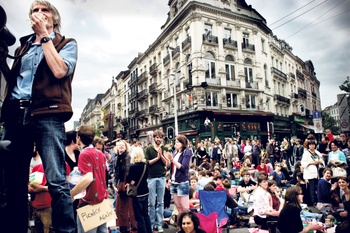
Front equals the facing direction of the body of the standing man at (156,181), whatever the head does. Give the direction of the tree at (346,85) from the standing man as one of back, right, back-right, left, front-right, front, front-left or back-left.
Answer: back-left

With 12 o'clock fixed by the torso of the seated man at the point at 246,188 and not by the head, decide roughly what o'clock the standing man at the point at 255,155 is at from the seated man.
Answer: The standing man is roughly at 6 o'clock from the seated man.

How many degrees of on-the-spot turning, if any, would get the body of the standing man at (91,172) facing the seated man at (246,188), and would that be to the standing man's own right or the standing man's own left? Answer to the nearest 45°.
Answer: approximately 90° to the standing man's own right

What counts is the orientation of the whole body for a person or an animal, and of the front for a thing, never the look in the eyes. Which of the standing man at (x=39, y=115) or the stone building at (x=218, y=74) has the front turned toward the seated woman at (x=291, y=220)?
the stone building

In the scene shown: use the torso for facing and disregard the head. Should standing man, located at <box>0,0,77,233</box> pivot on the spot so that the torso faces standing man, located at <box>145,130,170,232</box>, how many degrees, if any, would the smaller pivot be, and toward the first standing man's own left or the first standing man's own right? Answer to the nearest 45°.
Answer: approximately 180°

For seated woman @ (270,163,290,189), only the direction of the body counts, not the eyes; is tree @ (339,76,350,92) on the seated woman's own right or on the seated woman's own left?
on the seated woman's own left

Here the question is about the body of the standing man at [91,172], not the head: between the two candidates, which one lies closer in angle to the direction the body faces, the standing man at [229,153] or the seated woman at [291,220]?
the standing man

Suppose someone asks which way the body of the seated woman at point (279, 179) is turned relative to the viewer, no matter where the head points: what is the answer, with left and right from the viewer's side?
facing the viewer and to the right of the viewer
